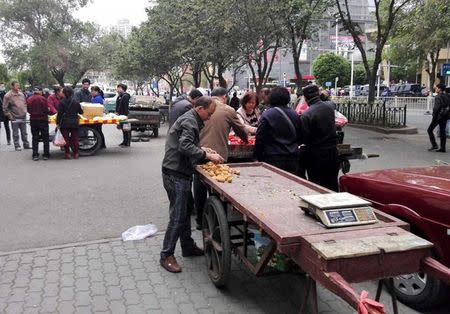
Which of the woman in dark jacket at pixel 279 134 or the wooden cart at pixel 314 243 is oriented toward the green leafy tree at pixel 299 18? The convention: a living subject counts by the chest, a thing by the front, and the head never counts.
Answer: the woman in dark jacket

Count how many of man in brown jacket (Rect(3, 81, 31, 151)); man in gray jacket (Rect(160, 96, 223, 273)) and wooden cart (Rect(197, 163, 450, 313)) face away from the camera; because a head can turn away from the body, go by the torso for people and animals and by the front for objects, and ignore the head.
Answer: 0

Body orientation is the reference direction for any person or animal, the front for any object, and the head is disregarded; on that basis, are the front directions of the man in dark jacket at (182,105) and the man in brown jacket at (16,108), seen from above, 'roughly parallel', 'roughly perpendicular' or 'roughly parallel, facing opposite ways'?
roughly perpendicular

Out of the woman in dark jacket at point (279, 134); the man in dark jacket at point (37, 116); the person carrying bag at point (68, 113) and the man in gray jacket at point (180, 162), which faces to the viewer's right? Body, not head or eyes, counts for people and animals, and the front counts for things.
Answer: the man in gray jacket

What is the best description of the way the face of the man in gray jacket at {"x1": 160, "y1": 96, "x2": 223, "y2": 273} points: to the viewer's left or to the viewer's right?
to the viewer's right

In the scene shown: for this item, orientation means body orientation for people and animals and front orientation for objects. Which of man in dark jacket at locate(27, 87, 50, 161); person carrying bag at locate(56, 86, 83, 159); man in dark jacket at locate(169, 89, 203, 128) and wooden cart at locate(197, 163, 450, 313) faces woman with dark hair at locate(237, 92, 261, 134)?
man in dark jacket at locate(169, 89, 203, 128)

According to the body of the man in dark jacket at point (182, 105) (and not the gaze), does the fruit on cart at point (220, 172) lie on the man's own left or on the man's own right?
on the man's own right

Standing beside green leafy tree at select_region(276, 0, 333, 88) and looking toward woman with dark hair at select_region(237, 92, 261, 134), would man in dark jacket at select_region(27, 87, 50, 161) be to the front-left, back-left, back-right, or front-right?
front-right

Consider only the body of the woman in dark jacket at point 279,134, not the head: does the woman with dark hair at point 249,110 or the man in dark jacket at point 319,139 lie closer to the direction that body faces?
the woman with dark hair

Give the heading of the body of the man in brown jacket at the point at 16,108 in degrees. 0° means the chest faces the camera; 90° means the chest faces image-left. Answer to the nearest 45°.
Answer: approximately 315°

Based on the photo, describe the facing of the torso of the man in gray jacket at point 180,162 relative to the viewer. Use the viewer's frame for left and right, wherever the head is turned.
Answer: facing to the right of the viewer

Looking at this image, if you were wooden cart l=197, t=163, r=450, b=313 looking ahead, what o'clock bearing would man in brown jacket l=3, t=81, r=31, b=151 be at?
The man in brown jacket is roughly at 6 o'clock from the wooden cart.
